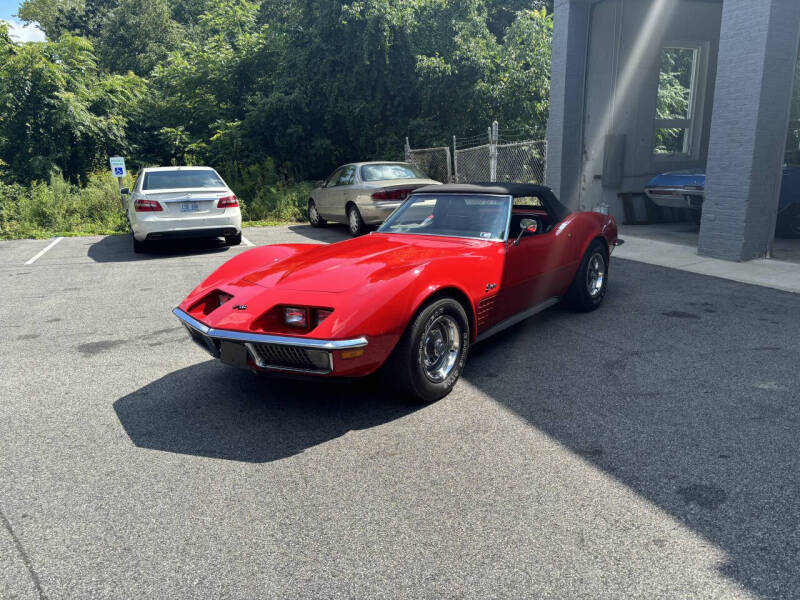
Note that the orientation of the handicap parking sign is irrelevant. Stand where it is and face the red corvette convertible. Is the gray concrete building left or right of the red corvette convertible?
left

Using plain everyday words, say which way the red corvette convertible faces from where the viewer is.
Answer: facing the viewer and to the left of the viewer

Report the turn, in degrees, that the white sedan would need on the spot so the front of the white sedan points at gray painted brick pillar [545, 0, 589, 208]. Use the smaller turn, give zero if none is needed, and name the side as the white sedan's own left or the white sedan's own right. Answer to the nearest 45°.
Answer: approximately 90° to the white sedan's own right

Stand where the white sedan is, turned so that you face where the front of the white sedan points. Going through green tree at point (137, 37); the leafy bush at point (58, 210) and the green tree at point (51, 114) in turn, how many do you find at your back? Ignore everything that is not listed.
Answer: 0

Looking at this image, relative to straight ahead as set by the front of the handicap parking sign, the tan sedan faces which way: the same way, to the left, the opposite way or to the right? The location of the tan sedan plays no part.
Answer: the opposite way

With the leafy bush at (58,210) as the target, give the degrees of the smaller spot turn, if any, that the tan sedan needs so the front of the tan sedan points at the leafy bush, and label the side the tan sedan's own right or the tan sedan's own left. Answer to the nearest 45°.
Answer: approximately 45° to the tan sedan's own left

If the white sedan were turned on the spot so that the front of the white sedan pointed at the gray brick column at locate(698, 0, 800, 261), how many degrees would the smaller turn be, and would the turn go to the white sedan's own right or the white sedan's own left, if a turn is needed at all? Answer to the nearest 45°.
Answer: approximately 135° to the white sedan's own right

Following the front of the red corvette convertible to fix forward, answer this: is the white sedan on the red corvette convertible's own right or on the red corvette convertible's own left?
on the red corvette convertible's own right

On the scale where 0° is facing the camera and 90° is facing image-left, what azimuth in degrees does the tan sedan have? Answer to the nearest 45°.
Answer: approximately 135°

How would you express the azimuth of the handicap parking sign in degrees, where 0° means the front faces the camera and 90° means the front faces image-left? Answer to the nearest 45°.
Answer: approximately 0°

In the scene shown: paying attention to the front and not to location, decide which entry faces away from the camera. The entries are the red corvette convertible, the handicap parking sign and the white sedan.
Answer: the white sedan

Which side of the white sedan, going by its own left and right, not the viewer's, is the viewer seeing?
back

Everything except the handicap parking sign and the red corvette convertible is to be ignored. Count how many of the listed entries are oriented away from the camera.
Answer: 0

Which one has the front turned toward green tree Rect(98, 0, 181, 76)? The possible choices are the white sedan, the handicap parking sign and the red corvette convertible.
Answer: the white sedan

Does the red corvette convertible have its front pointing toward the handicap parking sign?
no

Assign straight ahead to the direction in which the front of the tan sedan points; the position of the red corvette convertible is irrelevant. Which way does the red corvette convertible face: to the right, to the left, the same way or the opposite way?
to the left

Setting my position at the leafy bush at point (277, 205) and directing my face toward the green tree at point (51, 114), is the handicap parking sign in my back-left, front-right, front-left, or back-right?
front-left
